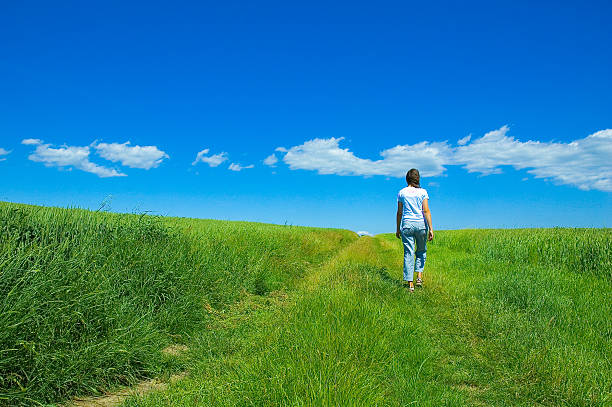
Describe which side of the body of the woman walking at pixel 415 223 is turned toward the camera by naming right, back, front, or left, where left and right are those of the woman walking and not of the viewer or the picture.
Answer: back
